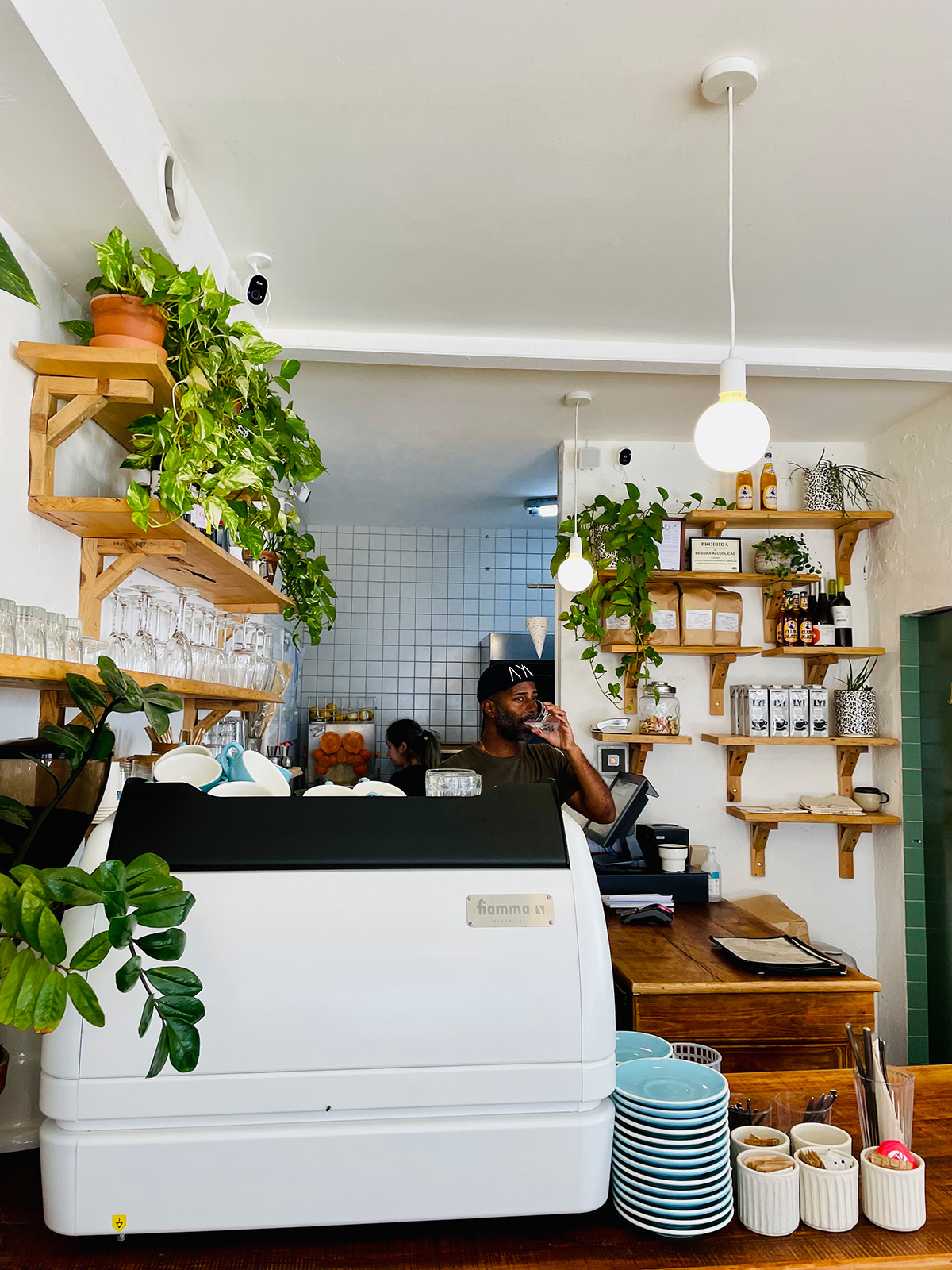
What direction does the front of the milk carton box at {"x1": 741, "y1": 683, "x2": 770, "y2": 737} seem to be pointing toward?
toward the camera

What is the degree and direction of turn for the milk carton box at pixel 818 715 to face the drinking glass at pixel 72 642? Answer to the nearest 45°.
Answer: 0° — it already faces it

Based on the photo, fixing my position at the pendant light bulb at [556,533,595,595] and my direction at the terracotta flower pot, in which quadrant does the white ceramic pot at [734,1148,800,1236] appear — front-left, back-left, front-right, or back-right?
front-left

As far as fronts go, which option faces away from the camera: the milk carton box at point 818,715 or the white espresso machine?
the white espresso machine

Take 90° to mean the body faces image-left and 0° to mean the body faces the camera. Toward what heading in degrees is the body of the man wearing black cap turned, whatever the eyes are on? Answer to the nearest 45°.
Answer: approximately 315°

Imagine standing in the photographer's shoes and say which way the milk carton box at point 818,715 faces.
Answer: facing the viewer

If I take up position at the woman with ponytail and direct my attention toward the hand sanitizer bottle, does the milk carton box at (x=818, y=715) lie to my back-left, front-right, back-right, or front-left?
front-left

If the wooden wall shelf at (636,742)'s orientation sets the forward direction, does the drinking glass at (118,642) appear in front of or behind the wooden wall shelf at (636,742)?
in front

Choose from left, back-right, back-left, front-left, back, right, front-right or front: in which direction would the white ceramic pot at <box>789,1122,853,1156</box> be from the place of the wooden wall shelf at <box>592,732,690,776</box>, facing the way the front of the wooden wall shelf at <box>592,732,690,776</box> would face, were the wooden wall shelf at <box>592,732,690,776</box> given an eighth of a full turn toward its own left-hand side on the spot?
front-right

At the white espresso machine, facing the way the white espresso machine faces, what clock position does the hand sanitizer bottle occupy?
The hand sanitizer bottle is roughly at 1 o'clock from the white espresso machine.

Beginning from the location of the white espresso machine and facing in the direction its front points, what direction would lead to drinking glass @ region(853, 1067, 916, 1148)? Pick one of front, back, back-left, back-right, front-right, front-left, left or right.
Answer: right

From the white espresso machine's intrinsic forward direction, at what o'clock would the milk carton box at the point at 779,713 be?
The milk carton box is roughly at 1 o'clock from the white espresso machine.

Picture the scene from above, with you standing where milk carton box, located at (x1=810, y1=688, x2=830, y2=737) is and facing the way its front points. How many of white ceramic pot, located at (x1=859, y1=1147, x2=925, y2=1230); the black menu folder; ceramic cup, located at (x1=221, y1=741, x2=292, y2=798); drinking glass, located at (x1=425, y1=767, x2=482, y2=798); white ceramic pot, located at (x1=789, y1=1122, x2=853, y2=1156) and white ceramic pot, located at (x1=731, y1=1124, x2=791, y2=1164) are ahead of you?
6
